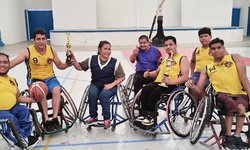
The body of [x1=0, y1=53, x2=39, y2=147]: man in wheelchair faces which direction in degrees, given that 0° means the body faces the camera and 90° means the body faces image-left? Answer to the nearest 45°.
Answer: approximately 315°

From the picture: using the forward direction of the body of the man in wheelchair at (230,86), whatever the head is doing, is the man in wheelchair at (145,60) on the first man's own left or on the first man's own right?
on the first man's own right

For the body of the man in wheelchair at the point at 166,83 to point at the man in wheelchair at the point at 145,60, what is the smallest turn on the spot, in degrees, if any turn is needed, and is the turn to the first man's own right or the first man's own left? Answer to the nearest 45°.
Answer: approximately 90° to the first man's own right

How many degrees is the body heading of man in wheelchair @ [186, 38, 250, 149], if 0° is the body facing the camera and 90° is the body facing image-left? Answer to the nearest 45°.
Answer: approximately 0°

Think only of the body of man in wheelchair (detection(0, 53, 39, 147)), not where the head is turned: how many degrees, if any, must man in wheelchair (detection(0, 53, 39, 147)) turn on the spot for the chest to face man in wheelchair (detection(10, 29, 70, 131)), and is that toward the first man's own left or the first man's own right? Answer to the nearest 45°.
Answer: approximately 90° to the first man's own left

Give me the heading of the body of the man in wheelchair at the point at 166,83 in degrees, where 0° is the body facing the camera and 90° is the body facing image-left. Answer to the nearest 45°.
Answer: approximately 45°

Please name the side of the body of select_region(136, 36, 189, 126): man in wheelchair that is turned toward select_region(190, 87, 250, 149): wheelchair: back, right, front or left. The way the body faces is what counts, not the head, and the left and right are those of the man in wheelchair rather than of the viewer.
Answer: left
